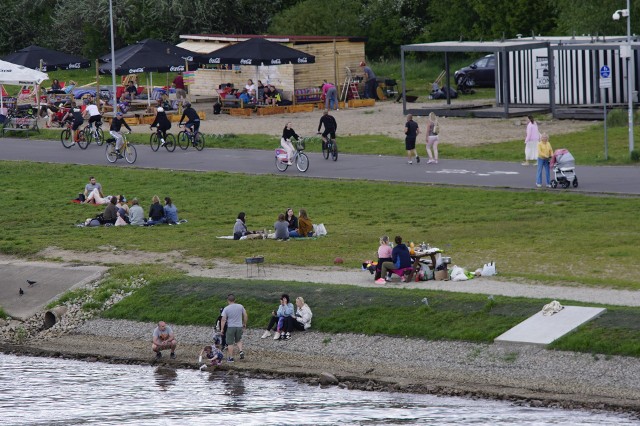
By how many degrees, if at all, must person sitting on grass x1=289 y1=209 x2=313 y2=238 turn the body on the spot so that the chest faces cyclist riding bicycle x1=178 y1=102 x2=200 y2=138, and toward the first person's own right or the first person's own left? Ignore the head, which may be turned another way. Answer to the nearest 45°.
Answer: approximately 90° to the first person's own right

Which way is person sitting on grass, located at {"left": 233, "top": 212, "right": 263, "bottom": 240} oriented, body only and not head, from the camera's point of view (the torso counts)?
to the viewer's right

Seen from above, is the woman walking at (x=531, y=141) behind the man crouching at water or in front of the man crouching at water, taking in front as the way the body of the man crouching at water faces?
behind

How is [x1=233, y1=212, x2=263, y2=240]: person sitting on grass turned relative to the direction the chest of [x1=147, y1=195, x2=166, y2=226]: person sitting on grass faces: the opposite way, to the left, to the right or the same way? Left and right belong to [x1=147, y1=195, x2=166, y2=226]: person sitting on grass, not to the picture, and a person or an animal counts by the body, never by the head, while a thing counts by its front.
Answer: to the right

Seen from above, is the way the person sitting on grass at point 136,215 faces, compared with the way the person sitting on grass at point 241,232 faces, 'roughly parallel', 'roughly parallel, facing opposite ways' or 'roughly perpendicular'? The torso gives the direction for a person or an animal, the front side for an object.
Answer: roughly perpendicular

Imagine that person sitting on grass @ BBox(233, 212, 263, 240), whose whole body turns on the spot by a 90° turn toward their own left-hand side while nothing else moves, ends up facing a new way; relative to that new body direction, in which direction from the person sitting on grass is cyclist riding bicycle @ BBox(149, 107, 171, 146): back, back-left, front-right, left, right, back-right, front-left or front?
front

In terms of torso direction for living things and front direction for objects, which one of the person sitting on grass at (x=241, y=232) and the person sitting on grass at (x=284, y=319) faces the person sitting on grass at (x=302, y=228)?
the person sitting on grass at (x=241, y=232)

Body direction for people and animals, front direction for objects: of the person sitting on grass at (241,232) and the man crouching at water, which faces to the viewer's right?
the person sitting on grass

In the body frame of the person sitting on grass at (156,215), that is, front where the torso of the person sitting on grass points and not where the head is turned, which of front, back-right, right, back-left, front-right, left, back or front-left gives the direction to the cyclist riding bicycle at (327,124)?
front-right

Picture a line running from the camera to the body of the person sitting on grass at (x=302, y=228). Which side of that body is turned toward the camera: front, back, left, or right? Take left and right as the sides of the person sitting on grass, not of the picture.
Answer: left

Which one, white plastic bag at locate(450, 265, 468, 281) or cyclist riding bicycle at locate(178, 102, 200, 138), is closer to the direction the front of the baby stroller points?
the white plastic bag

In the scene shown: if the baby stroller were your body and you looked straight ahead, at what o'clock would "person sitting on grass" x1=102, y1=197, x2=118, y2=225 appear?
The person sitting on grass is roughly at 4 o'clock from the baby stroller.

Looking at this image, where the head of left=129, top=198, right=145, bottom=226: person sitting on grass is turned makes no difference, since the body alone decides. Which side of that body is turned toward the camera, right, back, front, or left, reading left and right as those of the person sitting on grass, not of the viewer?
back

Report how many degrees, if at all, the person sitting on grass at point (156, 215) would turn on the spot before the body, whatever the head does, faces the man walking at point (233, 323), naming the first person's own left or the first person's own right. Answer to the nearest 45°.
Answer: approximately 180°

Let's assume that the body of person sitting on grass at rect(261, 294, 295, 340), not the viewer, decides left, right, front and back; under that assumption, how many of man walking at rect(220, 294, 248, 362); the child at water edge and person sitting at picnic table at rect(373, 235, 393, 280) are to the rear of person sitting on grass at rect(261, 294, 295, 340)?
1

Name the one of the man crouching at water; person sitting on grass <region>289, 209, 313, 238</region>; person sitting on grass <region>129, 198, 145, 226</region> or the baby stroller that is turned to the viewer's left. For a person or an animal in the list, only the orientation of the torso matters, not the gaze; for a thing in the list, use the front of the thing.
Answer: person sitting on grass <region>289, 209, 313, 238</region>
